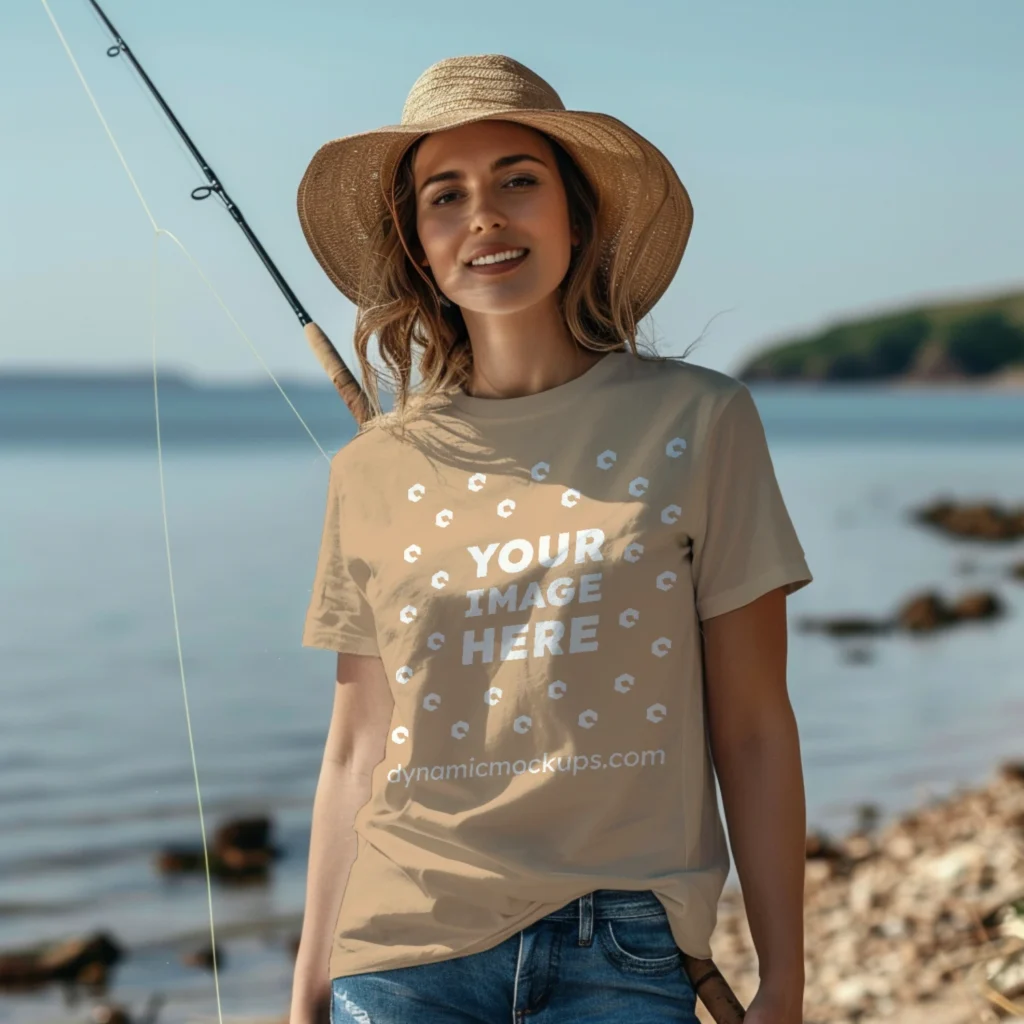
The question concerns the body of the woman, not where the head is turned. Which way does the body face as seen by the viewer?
toward the camera

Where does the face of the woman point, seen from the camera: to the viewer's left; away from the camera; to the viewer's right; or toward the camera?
toward the camera
